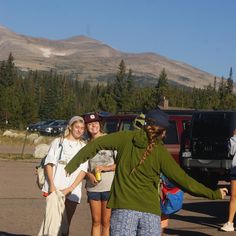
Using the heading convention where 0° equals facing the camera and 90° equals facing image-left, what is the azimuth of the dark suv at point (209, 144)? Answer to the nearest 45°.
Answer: approximately 180°

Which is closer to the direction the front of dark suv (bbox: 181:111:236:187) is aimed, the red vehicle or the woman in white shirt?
the red vehicle

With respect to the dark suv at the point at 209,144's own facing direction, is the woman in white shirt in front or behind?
behind
